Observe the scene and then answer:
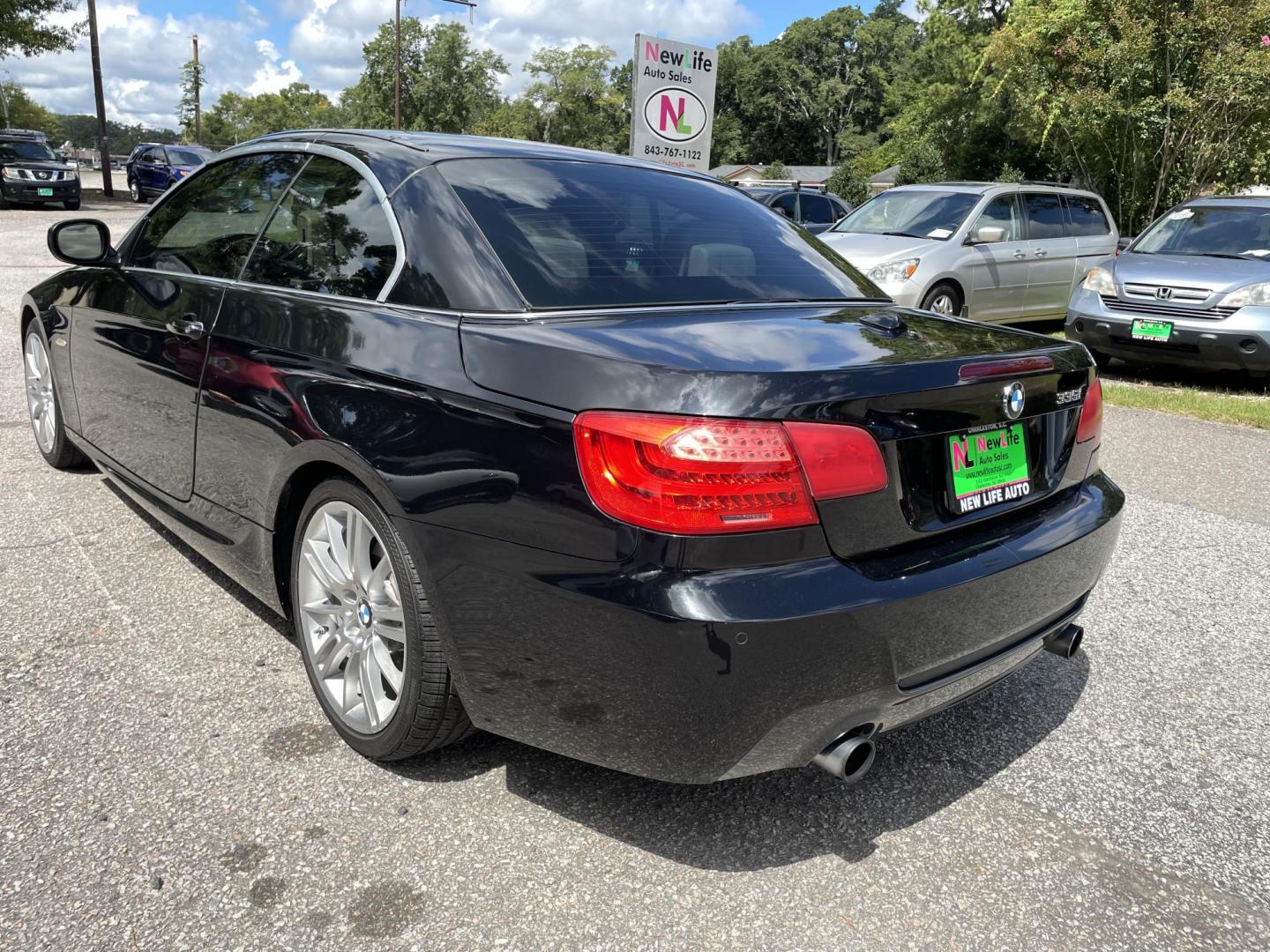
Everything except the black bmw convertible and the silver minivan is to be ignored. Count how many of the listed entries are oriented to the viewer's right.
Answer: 0

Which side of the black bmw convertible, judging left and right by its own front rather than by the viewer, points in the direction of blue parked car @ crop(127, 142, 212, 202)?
front

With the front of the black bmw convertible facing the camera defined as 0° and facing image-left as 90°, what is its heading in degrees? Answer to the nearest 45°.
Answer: approximately 135°

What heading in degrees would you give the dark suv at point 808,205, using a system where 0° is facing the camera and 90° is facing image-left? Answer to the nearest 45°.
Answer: approximately 45°

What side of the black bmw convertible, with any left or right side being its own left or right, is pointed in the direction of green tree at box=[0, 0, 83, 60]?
front

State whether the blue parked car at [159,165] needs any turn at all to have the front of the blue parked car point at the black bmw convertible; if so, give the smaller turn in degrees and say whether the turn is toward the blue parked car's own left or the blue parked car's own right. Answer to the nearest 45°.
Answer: approximately 45° to the blue parked car's own right

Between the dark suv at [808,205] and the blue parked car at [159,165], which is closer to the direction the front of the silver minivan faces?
the blue parked car

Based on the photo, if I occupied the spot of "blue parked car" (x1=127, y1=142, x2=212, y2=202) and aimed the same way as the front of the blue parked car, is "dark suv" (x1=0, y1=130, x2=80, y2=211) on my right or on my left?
on my right

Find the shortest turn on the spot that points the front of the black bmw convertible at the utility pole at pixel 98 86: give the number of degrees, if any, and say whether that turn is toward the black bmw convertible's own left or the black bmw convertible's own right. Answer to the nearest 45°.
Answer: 0° — it already faces it

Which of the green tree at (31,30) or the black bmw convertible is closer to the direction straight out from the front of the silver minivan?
the black bmw convertible

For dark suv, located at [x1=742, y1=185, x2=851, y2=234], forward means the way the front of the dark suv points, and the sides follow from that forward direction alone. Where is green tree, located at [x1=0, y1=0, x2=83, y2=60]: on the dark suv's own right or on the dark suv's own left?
on the dark suv's own right

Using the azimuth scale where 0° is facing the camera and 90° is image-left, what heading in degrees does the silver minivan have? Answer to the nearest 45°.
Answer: approximately 45°

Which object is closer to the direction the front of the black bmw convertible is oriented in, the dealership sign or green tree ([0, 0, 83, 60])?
the green tree

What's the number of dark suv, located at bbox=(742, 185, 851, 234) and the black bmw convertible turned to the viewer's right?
0

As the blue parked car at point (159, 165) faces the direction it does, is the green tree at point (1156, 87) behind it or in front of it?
in front
